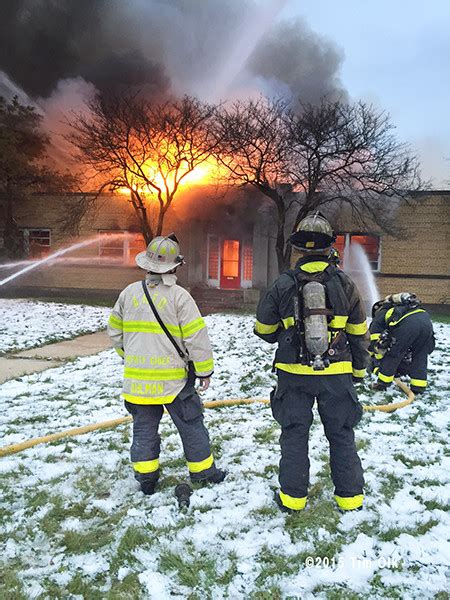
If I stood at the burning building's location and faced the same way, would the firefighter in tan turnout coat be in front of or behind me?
in front

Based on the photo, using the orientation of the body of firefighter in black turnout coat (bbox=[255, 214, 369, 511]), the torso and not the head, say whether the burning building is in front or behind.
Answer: in front

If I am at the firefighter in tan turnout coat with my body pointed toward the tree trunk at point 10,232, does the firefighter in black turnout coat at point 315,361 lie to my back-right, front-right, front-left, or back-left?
back-right

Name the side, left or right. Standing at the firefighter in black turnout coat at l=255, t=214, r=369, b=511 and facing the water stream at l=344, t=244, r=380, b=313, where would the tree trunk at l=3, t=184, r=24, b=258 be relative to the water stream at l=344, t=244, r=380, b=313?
left

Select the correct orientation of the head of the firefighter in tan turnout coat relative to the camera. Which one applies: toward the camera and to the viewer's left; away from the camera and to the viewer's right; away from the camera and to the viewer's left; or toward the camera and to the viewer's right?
away from the camera and to the viewer's right

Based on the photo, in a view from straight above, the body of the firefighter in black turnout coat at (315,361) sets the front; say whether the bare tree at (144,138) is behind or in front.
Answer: in front

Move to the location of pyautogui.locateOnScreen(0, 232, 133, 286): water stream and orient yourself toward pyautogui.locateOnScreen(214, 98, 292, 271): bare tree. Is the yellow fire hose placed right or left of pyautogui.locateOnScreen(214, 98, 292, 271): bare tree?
right

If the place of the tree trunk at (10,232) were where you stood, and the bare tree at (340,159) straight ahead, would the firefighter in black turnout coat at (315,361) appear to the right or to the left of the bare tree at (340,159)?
right

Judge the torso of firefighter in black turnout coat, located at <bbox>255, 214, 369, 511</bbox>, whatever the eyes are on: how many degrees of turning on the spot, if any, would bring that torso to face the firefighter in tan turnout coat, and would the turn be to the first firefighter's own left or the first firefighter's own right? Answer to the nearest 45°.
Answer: approximately 90° to the first firefighter's own left

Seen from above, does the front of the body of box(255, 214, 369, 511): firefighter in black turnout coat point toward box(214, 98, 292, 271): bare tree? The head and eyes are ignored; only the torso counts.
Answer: yes

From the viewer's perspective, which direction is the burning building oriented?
toward the camera

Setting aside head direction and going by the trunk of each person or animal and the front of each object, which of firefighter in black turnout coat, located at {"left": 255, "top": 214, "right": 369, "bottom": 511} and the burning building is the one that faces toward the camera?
the burning building

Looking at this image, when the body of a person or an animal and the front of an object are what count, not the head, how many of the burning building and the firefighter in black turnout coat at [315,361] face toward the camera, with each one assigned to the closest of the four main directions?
1

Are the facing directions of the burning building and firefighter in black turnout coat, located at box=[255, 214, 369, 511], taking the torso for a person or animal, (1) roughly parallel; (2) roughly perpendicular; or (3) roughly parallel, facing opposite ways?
roughly parallel, facing opposite ways

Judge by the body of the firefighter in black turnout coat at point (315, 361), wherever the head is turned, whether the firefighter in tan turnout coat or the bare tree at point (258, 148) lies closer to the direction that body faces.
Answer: the bare tree

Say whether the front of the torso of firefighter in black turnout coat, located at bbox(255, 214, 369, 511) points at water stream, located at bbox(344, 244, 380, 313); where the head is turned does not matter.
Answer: yes

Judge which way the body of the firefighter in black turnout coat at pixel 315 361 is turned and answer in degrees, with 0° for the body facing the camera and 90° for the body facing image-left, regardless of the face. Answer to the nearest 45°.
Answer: approximately 180°
